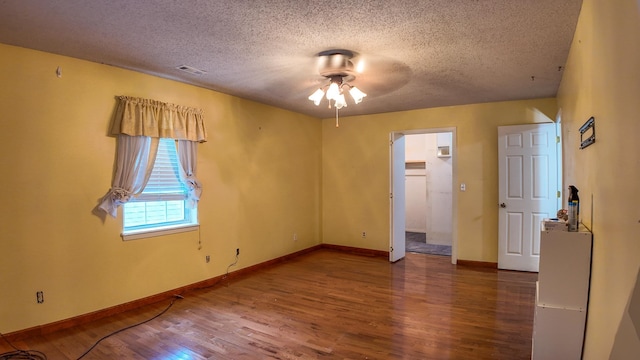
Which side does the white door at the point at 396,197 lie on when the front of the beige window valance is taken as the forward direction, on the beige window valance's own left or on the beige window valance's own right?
on the beige window valance's own left

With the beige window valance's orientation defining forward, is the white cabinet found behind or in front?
in front

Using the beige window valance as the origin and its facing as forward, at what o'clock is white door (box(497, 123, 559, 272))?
The white door is roughly at 11 o'clock from the beige window valance.

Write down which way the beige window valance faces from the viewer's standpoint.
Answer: facing the viewer and to the right of the viewer

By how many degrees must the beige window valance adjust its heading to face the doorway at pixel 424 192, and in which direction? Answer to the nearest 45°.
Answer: approximately 45° to its left
